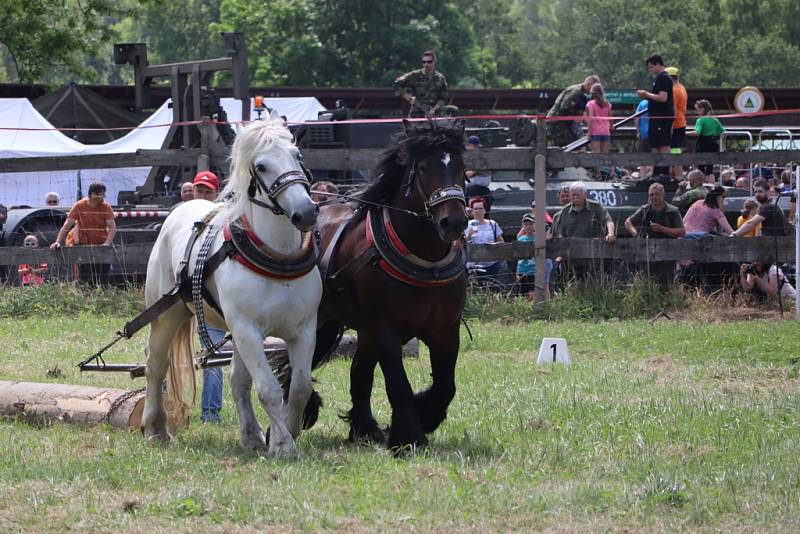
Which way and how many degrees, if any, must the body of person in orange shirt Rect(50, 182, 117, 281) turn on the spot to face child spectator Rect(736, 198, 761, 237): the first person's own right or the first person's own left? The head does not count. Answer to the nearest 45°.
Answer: approximately 90° to the first person's own left

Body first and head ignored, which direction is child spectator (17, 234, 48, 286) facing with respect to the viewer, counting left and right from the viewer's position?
facing the viewer

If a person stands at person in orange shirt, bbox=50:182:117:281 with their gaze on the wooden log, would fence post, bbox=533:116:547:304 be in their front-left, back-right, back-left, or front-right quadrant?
front-left

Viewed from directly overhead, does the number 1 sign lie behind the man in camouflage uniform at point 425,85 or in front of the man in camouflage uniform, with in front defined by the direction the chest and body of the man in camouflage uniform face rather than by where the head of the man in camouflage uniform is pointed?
in front

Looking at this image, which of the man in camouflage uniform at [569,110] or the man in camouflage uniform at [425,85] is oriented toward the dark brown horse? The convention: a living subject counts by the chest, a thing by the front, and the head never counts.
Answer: the man in camouflage uniform at [425,85]

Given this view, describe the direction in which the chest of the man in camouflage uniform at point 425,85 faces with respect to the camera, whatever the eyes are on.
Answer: toward the camera

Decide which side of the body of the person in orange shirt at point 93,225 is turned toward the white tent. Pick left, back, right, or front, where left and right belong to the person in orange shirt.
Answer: back

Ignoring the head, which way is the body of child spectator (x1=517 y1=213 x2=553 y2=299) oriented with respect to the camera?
toward the camera

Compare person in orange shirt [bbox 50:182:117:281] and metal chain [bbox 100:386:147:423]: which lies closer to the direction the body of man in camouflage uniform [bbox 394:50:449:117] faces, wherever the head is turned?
the metal chain

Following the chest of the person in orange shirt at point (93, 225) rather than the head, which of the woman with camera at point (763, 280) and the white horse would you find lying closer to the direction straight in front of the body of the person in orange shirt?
the white horse

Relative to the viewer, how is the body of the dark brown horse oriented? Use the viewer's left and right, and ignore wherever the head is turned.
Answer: facing the viewer and to the right of the viewer
